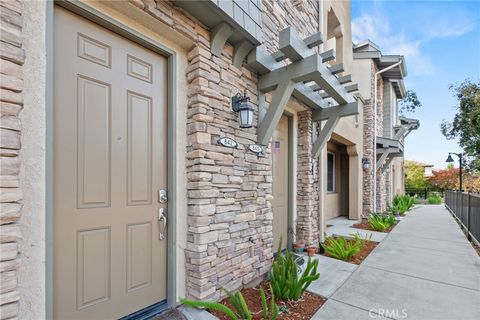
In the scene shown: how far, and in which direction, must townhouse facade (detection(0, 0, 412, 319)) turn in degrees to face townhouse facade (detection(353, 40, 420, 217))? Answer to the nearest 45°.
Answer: approximately 90° to its left

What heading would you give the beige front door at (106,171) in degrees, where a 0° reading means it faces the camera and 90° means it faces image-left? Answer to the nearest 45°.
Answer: approximately 315°

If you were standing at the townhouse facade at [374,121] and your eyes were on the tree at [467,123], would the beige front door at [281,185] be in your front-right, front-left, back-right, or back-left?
back-right

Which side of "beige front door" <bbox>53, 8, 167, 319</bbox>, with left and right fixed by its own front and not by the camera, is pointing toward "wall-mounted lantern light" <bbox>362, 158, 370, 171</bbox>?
left

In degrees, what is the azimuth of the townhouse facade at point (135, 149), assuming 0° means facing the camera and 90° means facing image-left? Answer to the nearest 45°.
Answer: approximately 315°

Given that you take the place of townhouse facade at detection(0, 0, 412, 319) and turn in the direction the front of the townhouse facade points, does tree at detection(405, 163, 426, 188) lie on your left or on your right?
on your left
